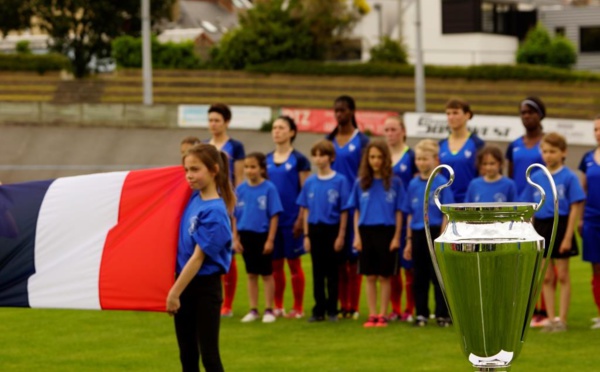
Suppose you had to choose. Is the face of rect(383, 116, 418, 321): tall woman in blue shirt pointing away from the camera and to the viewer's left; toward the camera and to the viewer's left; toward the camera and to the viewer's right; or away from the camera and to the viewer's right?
toward the camera and to the viewer's left

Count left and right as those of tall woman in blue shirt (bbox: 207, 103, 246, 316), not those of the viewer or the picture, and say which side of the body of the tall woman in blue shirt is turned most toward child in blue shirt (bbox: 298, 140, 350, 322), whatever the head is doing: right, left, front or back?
left

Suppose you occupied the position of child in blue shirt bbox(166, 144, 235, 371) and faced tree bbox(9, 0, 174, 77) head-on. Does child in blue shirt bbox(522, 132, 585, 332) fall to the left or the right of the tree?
right

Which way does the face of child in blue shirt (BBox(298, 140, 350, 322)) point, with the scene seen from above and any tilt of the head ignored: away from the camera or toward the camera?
toward the camera

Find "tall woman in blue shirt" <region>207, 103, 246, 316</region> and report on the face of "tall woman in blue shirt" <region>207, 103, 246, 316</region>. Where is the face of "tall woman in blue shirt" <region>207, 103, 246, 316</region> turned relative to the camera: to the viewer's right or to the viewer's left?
to the viewer's left

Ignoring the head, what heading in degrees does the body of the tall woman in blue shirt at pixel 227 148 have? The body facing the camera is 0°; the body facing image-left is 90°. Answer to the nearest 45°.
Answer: approximately 45°

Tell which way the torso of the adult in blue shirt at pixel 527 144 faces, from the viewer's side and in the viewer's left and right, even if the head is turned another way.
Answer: facing the viewer

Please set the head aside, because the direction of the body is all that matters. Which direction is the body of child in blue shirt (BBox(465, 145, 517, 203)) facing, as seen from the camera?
toward the camera

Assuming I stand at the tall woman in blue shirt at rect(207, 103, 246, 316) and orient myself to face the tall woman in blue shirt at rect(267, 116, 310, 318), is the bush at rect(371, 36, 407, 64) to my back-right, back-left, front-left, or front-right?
front-left

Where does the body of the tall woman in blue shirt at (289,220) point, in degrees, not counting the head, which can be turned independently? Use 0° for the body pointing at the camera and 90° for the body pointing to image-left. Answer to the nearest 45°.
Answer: approximately 45°

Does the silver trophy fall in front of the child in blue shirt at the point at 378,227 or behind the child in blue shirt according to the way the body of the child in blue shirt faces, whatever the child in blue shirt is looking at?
in front

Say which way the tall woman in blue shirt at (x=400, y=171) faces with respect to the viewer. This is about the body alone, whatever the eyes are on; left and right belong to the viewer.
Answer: facing the viewer and to the left of the viewer

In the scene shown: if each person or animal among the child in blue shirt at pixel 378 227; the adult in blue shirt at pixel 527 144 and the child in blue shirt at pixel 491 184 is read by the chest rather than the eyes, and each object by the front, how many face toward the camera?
3
